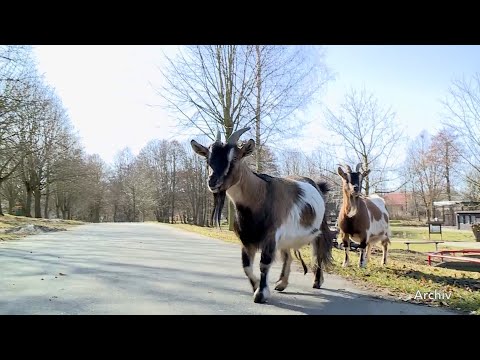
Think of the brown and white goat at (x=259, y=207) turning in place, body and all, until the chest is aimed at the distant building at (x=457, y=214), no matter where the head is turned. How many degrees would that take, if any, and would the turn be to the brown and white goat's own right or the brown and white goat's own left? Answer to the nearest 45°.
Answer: approximately 180°

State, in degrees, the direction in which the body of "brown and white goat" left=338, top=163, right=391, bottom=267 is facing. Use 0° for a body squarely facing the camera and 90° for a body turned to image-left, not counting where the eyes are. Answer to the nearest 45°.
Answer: approximately 45°

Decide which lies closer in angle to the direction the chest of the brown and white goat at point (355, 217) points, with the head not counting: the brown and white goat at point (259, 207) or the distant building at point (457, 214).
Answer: the brown and white goat

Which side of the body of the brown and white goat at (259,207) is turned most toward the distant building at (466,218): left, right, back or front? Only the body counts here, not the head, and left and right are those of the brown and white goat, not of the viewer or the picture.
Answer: back

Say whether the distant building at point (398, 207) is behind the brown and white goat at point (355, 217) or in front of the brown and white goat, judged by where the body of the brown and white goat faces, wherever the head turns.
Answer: behind

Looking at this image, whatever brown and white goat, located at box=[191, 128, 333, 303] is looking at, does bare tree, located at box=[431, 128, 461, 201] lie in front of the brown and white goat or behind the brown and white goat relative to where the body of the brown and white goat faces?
behind
